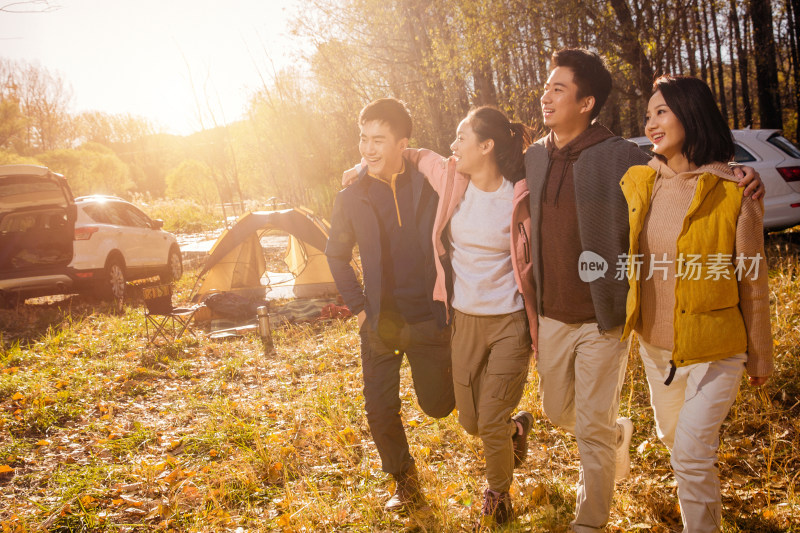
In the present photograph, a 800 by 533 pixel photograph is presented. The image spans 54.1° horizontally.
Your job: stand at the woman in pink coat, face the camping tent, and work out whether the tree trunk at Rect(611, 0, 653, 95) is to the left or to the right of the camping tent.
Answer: right

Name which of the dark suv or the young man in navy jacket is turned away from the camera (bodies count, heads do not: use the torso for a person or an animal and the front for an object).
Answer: the dark suv

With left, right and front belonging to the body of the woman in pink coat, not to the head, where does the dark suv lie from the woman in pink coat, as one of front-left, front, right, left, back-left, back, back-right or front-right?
right

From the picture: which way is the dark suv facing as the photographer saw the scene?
facing away from the viewer

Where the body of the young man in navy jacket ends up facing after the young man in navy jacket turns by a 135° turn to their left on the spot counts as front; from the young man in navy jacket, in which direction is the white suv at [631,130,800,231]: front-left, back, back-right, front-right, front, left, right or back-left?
front

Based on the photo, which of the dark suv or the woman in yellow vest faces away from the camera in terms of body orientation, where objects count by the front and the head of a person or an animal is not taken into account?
the dark suv

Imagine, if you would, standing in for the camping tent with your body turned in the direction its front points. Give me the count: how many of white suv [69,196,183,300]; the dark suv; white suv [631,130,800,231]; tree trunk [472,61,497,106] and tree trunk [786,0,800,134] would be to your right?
2

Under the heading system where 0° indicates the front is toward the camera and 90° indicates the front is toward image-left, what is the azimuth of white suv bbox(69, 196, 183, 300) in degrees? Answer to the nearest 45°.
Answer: approximately 225°

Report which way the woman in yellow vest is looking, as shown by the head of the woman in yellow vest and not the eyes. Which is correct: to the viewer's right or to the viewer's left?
to the viewer's left

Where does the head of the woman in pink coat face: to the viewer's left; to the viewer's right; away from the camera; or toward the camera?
to the viewer's left
